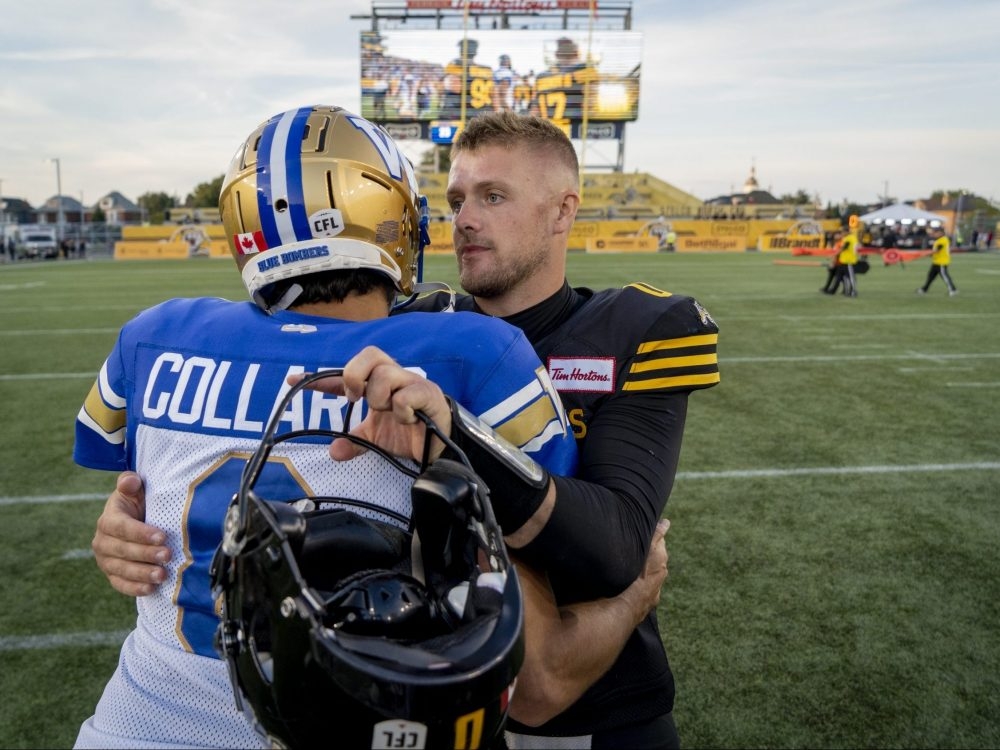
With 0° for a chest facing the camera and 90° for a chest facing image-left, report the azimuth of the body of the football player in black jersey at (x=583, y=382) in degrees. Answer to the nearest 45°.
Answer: approximately 45°

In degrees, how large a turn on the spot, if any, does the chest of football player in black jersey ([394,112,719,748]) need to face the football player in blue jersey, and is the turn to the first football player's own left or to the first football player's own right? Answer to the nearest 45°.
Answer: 0° — they already face them

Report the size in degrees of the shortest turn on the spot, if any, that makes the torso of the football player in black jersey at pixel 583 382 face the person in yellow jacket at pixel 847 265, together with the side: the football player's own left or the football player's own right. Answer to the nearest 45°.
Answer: approximately 135° to the football player's own right

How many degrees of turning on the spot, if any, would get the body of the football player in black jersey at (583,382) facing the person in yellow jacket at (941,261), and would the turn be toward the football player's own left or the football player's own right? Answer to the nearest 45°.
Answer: approximately 180°

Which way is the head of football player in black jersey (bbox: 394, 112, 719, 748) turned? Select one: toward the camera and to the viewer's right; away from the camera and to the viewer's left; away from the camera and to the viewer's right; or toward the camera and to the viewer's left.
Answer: toward the camera and to the viewer's left

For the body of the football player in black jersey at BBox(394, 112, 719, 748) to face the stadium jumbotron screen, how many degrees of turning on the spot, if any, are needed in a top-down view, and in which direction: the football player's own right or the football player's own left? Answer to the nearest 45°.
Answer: approximately 135° to the football player's own right

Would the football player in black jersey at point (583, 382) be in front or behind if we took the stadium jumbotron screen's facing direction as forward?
in front

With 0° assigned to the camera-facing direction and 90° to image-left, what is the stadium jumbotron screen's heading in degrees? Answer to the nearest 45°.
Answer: approximately 0°

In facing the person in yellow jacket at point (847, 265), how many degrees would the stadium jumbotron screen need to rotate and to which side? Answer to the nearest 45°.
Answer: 0° — it already faces them

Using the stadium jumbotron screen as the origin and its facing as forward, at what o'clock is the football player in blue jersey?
The football player in blue jersey is roughly at 12 o'clock from the stadium jumbotron screen.

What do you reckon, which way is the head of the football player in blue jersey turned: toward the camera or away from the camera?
away from the camera
